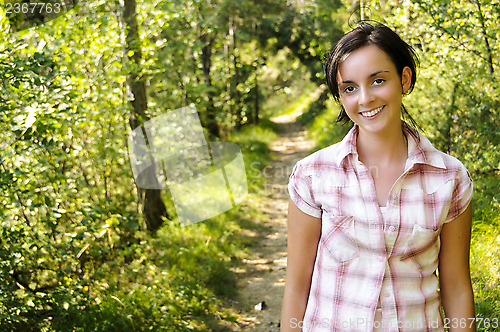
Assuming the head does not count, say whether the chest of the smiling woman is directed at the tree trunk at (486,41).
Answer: no

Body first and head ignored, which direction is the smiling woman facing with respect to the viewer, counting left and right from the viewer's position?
facing the viewer

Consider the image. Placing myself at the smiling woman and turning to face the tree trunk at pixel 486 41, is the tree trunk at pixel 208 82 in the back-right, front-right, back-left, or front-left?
front-left

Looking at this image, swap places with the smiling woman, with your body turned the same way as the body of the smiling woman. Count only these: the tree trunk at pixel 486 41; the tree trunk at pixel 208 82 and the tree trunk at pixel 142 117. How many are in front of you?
0

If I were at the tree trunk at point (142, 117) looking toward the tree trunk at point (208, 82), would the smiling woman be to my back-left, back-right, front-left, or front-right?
back-right

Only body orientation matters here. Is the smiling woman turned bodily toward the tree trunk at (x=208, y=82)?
no

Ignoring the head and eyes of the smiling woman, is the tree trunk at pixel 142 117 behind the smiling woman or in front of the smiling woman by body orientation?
behind

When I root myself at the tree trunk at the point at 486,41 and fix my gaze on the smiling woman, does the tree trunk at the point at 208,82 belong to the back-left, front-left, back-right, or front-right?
back-right
